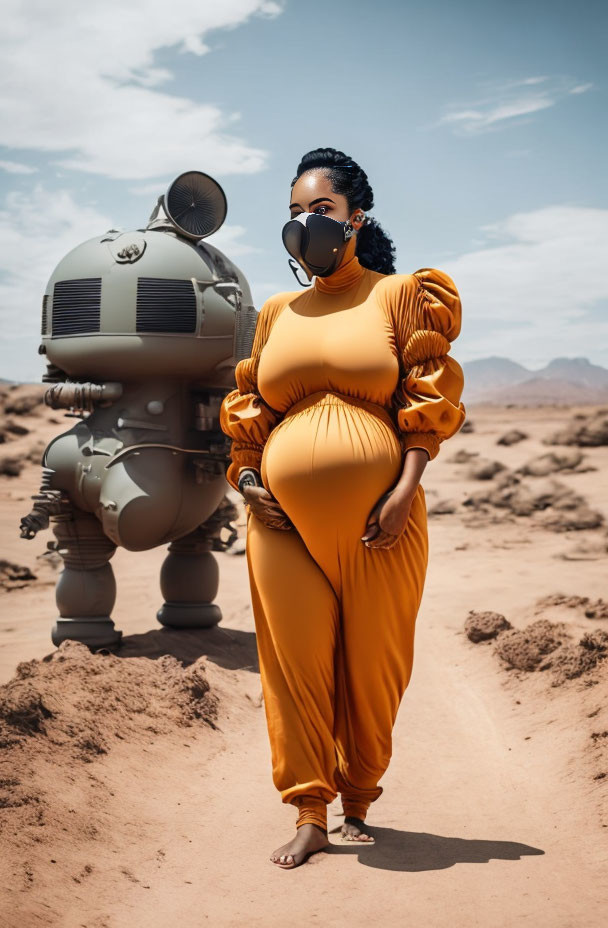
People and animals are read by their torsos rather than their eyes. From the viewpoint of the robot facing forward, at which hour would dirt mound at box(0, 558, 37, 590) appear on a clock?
The dirt mound is roughly at 4 o'clock from the robot.

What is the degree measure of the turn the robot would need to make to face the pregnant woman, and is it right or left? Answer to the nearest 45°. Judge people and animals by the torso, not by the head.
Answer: approximately 45° to its left

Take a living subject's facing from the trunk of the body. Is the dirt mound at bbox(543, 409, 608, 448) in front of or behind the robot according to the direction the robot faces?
behind

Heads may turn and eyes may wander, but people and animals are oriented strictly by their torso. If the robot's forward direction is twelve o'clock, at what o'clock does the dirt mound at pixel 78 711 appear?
The dirt mound is roughly at 11 o'clock from the robot.

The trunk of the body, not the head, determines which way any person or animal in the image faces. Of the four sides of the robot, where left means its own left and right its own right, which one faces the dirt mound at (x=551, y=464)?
back

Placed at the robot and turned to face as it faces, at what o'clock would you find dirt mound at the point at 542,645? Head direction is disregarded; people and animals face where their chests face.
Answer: The dirt mound is roughly at 8 o'clock from the robot.

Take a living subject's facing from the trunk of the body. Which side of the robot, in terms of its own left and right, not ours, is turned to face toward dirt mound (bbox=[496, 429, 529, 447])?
back

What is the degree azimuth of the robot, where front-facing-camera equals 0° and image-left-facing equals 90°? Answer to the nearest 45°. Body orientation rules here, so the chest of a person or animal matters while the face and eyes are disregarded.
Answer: approximately 45°

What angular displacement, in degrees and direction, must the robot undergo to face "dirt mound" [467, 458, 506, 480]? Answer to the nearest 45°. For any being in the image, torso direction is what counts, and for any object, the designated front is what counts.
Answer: approximately 180°

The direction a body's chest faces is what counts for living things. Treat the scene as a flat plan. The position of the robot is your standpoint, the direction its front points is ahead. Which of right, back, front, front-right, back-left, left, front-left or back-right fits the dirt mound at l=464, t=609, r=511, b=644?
back-left

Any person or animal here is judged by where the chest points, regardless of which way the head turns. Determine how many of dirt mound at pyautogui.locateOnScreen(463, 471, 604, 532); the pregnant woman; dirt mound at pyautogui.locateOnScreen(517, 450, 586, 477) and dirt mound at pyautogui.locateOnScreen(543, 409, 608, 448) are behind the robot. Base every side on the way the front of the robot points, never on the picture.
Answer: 3

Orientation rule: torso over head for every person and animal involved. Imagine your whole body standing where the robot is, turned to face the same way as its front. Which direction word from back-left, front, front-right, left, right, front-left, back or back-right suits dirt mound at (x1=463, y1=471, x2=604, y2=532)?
back

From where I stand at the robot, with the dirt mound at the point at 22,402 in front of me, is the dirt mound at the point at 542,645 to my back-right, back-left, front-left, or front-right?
back-right
